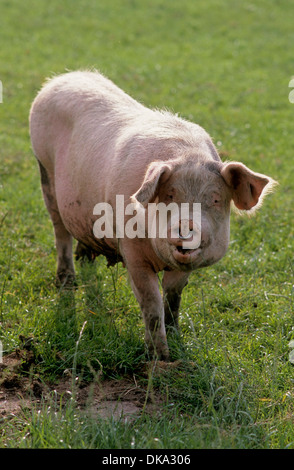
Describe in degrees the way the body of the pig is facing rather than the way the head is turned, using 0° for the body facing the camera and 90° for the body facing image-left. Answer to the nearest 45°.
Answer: approximately 315°
